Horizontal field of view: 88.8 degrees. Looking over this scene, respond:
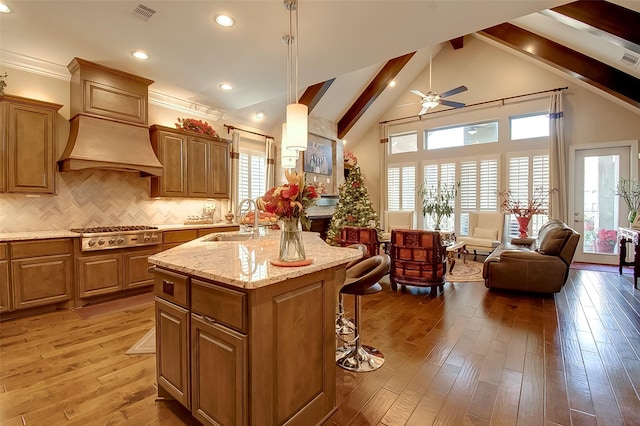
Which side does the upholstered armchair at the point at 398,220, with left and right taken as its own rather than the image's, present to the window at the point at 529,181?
left

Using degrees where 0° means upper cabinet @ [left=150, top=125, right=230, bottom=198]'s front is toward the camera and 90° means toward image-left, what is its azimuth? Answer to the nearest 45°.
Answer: approximately 315°

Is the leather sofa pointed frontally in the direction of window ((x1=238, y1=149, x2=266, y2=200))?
yes

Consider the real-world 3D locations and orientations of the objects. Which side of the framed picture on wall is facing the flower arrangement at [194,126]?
right

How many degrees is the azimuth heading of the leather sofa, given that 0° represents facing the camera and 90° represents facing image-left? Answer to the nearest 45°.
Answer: approximately 90°

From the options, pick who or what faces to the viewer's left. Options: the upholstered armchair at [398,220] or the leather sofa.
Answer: the leather sofa

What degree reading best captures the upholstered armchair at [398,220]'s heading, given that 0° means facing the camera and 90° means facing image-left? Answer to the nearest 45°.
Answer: approximately 0°

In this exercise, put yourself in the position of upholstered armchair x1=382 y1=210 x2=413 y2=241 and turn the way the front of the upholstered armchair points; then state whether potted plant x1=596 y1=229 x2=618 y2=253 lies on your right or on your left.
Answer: on your left
